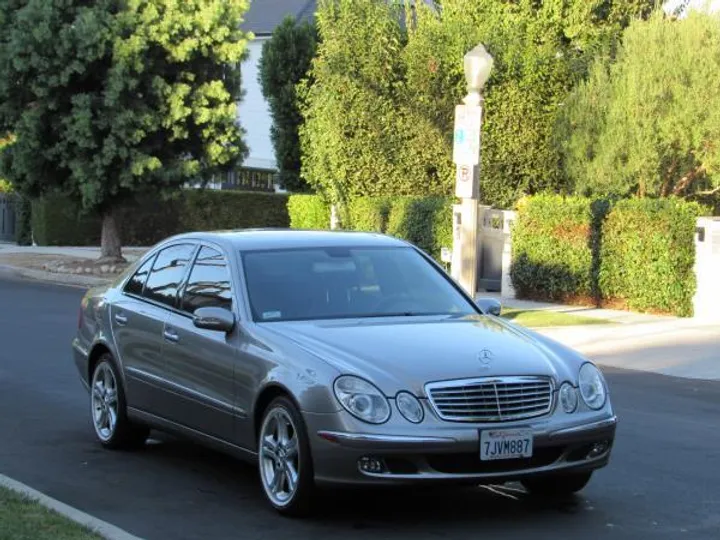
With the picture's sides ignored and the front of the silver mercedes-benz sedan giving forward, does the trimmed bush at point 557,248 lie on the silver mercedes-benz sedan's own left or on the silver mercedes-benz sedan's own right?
on the silver mercedes-benz sedan's own left

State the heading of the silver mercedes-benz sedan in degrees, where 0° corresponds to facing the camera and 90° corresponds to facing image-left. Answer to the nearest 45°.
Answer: approximately 315°

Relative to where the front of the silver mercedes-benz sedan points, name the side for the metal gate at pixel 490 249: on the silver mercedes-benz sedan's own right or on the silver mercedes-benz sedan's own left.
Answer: on the silver mercedes-benz sedan's own left

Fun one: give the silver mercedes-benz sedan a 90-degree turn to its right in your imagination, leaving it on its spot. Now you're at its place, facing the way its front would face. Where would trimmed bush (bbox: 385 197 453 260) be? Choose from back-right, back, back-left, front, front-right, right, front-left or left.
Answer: back-right

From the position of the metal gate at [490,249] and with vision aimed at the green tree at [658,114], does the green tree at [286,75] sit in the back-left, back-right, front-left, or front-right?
back-left

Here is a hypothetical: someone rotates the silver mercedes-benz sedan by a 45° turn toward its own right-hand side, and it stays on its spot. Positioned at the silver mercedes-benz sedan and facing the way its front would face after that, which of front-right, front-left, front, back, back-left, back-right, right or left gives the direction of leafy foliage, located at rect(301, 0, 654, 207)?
back

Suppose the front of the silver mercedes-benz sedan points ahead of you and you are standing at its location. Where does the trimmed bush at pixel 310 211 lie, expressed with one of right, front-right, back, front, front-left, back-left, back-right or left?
back-left

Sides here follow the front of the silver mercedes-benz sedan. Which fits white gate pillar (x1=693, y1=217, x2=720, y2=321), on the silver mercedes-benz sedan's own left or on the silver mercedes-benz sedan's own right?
on the silver mercedes-benz sedan's own left

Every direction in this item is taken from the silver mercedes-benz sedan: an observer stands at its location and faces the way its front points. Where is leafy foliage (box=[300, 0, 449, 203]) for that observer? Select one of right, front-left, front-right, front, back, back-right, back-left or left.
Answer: back-left

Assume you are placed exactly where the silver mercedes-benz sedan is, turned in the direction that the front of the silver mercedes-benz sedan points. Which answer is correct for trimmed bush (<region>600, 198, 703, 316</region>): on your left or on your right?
on your left

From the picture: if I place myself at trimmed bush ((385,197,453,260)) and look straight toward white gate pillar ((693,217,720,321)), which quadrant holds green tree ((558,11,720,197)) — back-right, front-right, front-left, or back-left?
front-left

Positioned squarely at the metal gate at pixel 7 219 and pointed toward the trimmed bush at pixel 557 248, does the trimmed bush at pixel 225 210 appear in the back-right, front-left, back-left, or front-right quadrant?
front-left
